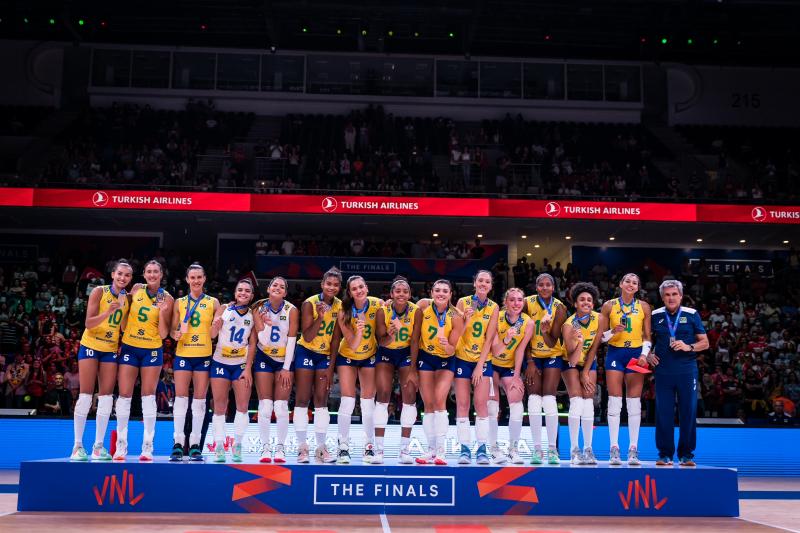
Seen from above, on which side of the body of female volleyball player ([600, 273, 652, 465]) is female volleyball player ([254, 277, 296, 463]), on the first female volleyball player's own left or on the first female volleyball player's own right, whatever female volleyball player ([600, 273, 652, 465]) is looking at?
on the first female volleyball player's own right

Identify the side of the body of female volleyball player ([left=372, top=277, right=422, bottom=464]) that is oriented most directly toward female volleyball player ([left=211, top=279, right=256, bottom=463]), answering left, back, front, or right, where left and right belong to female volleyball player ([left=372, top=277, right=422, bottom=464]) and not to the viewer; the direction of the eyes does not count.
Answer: right

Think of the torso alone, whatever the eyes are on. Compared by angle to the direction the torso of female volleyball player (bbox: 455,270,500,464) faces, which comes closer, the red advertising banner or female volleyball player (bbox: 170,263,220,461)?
the female volleyball player

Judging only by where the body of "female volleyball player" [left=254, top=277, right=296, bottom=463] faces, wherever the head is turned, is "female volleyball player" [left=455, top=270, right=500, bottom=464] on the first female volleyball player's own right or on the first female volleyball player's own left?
on the first female volleyball player's own left

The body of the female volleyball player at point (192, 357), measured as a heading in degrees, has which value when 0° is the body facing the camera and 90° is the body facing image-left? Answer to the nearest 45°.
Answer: approximately 0°

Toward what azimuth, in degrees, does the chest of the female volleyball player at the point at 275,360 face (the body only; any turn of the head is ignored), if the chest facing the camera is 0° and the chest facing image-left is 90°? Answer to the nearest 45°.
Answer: approximately 0°

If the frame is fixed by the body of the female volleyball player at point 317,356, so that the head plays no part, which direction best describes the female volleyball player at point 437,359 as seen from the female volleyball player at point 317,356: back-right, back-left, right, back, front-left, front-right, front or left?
front-left

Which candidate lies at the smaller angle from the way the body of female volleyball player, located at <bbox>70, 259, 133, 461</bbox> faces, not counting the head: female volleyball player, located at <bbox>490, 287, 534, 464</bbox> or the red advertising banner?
the female volleyball player

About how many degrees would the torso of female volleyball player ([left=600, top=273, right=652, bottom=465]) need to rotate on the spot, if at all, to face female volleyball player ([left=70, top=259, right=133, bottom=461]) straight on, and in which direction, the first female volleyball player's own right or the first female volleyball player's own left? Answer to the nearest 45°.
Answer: approximately 90° to the first female volleyball player's own right
